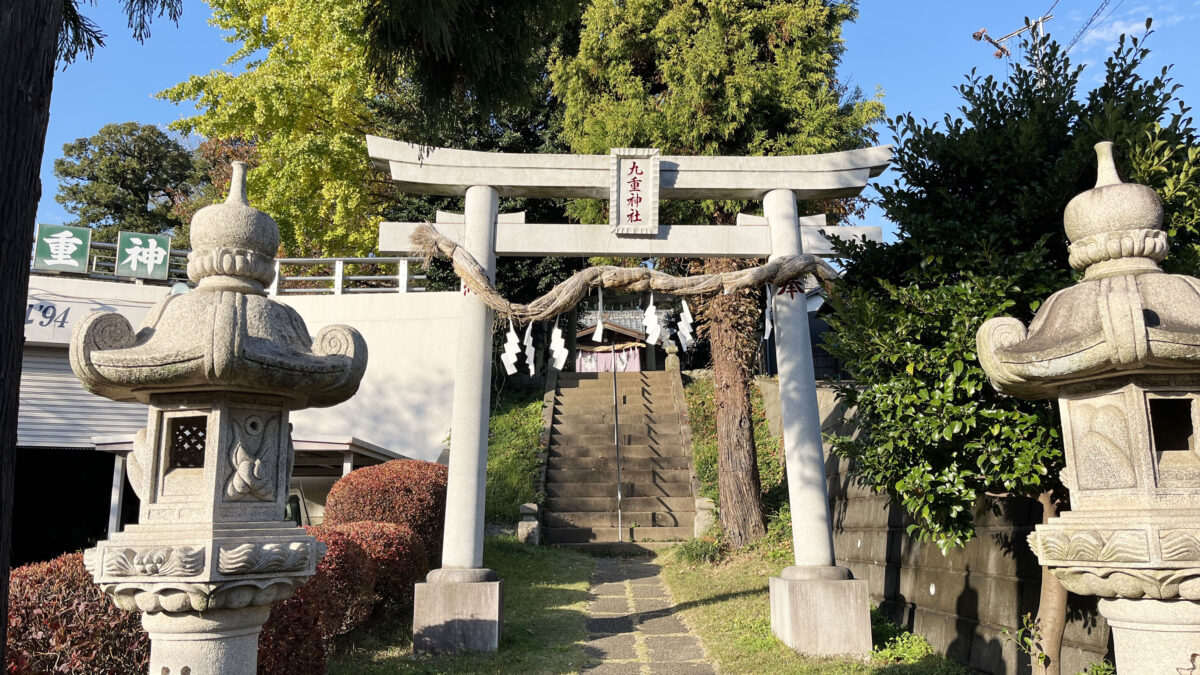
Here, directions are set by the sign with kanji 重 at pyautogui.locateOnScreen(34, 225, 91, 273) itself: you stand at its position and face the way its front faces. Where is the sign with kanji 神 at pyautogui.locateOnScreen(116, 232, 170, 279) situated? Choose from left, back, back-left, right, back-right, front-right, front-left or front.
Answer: left

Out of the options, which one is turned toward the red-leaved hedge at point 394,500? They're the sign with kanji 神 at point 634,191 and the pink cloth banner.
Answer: the pink cloth banner

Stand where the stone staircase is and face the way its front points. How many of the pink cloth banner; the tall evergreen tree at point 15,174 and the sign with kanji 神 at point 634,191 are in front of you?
2

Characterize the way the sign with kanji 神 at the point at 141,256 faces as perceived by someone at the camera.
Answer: facing the viewer

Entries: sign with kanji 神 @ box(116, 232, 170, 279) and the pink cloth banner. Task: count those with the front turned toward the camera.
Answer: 2

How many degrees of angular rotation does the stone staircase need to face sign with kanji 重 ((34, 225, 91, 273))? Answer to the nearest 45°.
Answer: approximately 90° to its right

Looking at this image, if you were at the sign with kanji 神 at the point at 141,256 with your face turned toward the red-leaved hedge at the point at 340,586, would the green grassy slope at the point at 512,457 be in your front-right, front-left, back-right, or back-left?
front-left

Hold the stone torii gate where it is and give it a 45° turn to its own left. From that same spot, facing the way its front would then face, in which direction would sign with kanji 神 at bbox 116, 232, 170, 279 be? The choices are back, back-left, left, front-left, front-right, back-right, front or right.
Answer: back

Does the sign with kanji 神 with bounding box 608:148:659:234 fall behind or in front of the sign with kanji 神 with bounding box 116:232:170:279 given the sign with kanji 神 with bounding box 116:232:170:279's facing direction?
in front

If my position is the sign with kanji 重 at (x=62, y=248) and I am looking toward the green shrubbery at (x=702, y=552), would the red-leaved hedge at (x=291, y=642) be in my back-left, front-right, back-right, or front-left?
front-right

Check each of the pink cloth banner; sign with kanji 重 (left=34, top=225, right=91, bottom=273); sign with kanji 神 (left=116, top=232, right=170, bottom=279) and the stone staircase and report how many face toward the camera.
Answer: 4

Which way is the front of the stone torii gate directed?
toward the camera

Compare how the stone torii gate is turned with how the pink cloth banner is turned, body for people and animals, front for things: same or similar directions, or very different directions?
same or similar directions

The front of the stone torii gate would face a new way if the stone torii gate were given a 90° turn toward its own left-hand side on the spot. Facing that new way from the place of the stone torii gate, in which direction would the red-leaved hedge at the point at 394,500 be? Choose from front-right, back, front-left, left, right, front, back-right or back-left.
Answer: back-left

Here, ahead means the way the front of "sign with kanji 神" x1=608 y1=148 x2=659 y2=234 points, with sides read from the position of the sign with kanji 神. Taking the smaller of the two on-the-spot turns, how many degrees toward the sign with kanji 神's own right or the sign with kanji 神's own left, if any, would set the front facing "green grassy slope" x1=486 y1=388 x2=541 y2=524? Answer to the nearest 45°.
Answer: approximately 180°

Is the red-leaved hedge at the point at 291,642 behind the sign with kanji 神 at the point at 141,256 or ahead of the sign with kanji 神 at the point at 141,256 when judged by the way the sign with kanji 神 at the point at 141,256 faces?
ahead

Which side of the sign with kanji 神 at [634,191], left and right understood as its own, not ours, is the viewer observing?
front
